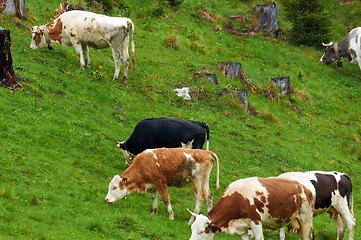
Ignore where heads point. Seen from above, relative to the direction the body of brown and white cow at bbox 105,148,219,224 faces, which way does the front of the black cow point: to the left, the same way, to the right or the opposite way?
the same way

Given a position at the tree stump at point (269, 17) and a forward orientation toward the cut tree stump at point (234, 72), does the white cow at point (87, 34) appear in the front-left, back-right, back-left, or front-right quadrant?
front-right

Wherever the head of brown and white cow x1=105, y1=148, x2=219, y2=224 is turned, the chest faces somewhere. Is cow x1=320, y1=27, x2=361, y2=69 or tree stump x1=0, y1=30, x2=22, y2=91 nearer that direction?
the tree stump

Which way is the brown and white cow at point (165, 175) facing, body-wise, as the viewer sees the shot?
to the viewer's left

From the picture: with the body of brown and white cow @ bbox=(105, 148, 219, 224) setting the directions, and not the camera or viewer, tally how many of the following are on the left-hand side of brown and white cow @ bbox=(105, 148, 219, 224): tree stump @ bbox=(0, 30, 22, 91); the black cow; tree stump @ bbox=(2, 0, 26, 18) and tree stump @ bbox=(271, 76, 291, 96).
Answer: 0

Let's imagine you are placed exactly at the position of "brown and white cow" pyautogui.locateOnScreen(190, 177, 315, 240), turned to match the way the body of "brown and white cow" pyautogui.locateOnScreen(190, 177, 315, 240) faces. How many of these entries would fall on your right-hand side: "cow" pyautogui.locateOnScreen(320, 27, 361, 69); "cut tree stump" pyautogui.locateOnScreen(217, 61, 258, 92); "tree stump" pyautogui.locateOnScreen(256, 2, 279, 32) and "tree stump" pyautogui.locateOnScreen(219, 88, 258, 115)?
4

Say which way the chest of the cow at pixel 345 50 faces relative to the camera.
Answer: to the viewer's left

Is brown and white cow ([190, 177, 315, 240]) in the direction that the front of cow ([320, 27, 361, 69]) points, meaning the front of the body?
no

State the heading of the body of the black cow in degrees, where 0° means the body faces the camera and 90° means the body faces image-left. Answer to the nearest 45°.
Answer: approximately 90°

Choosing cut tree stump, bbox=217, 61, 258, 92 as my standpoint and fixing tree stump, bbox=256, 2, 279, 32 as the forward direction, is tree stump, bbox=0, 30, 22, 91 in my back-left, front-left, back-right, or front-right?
back-left

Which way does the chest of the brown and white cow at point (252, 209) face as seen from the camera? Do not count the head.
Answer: to the viewer's left

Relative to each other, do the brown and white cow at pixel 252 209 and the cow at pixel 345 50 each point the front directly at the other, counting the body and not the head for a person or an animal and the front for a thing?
no

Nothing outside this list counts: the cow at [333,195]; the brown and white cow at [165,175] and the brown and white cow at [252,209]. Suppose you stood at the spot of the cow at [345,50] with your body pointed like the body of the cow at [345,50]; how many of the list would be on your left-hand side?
3

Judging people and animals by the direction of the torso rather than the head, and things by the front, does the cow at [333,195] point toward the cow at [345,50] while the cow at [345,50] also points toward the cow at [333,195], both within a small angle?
no
